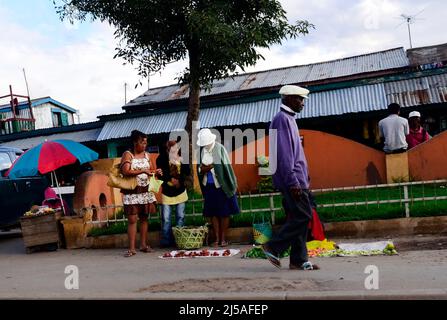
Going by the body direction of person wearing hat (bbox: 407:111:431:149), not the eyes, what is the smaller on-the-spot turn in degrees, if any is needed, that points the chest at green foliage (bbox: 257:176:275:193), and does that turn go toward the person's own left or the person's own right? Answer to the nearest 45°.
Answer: approximately 90° to the person's own right

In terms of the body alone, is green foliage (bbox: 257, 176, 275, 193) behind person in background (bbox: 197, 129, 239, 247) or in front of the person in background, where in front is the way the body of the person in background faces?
behind

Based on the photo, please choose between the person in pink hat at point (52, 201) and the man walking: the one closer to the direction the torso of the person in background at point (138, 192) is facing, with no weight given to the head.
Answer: the man walking

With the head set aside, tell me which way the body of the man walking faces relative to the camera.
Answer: to the viewer's right

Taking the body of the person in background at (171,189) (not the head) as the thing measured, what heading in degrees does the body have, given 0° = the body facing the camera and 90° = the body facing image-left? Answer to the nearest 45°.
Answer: approximately 0°

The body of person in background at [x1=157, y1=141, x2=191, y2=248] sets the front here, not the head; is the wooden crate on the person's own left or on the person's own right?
on the person's own right

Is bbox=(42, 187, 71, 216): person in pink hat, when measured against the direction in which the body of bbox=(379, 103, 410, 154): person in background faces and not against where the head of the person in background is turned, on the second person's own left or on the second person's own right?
on the second person's own left

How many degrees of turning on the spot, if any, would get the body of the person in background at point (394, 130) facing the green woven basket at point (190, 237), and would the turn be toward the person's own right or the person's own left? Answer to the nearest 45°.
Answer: approximately 135° to the person's own left

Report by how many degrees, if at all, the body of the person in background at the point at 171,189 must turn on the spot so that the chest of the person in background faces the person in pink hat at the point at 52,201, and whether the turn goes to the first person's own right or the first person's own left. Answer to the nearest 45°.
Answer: approximately 135° to the first person's own right

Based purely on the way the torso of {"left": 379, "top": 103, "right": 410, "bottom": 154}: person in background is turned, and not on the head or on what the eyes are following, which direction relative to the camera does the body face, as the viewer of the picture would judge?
away from the camera

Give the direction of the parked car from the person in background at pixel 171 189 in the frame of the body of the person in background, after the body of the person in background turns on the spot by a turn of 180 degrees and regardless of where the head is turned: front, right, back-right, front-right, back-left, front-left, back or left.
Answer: front-left
